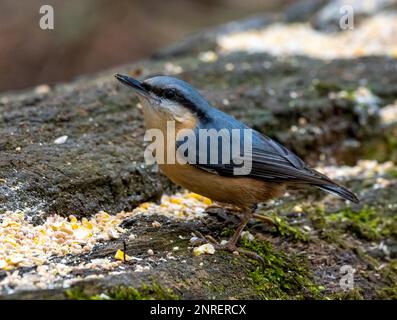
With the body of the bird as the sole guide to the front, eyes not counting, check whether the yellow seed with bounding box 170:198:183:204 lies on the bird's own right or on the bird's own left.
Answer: on the bird's own right

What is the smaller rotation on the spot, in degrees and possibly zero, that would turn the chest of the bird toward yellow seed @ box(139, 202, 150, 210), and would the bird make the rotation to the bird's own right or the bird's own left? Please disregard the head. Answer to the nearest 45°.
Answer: approximately 45° to the bird's own right

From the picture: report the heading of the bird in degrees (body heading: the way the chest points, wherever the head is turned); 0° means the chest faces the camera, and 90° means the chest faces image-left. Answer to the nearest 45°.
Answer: approximately 90°

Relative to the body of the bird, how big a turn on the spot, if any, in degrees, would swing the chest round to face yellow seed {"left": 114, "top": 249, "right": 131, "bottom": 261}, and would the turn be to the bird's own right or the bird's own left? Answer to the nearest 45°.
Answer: approximately 45° to the bird's own left
